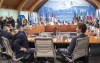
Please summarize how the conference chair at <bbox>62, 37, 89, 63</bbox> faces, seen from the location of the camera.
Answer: facing away from the viewer and to the left of the viewer
